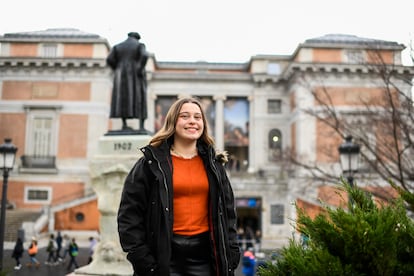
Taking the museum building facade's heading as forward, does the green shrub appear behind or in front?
in front

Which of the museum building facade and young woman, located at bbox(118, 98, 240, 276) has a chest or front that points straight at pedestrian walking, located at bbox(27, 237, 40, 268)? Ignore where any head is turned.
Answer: the museum building facade

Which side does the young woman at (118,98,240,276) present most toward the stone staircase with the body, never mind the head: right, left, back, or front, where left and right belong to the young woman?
back

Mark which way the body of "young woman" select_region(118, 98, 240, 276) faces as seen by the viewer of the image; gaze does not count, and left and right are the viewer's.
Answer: facing the viewer

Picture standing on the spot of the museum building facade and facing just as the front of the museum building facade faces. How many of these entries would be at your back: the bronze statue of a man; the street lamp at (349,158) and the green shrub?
0

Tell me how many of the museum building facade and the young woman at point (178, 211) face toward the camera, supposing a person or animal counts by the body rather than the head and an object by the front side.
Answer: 2

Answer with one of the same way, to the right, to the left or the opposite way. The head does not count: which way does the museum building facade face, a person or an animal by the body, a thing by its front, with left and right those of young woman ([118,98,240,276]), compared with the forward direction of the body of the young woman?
the same way

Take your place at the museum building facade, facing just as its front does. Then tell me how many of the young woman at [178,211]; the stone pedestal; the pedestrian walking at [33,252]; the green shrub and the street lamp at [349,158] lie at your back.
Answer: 0

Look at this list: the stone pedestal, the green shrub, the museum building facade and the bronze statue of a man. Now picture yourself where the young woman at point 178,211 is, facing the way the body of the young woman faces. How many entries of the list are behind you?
3

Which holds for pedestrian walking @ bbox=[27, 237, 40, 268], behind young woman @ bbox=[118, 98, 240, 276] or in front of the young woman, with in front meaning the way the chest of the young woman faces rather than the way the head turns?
behind

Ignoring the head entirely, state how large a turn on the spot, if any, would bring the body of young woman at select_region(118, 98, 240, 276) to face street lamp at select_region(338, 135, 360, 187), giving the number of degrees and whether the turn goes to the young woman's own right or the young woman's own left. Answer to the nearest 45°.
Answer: approximately 135° to the young woman's own left

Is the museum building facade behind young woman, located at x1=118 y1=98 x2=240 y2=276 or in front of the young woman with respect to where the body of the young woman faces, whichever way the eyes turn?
behind

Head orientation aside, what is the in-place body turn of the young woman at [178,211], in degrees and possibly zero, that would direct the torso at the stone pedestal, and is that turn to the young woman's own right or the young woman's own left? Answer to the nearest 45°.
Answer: approximately 180°

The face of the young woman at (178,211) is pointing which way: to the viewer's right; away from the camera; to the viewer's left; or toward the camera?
toward the camera

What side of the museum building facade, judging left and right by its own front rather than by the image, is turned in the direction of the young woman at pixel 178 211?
front

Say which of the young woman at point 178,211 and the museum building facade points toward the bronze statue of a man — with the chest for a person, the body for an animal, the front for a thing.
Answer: the museum building facade
